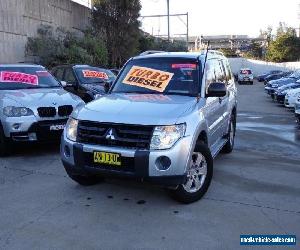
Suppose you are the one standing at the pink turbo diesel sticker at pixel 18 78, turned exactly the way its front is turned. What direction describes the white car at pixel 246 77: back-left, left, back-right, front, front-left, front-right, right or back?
back-left

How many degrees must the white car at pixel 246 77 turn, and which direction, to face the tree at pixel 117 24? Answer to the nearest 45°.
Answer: approximately 45° to its right

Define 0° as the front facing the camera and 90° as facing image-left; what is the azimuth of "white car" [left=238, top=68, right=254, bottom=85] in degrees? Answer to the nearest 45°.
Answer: approximately 0°

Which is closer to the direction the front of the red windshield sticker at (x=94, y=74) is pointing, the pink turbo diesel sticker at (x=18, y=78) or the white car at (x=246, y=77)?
the pink turbo diesel sticker

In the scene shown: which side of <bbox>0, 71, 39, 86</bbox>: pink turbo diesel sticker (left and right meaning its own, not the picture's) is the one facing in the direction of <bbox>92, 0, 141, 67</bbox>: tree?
back

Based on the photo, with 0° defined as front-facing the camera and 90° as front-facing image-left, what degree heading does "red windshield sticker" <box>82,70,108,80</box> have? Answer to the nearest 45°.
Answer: approximately 0°

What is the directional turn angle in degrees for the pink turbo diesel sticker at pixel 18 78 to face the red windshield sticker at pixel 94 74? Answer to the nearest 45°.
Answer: approximately 135° to its left

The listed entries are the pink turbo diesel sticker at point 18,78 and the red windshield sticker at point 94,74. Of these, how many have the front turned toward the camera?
2

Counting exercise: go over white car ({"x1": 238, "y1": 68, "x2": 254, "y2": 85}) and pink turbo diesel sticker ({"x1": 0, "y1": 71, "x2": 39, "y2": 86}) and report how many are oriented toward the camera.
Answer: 2

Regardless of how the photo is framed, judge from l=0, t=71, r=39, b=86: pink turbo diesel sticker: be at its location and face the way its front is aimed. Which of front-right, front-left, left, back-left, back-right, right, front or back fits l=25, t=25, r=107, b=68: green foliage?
back

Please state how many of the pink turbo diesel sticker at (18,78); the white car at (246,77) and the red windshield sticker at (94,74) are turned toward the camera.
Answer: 3

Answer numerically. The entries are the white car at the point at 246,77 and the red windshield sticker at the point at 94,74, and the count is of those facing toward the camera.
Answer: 2

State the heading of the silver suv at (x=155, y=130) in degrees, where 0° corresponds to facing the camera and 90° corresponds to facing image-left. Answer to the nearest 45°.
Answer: approximately 45°

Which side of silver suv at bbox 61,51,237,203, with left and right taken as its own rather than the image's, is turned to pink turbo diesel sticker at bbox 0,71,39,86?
right
